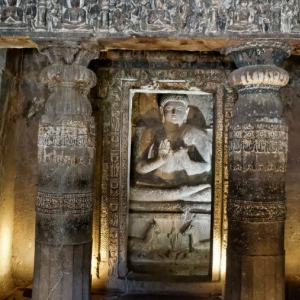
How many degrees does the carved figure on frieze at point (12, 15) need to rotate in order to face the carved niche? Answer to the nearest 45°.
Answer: approximately 135° to its left

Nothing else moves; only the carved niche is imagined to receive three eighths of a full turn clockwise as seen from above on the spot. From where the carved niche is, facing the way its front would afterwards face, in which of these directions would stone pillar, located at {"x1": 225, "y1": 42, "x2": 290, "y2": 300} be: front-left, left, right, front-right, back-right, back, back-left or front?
back

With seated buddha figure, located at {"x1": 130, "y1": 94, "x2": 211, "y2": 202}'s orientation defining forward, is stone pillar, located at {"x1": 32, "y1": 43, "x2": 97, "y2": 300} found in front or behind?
in front

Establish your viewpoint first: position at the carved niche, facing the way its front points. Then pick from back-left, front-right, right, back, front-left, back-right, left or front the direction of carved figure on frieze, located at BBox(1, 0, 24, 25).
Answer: front-right

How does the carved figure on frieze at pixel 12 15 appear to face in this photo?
toward the camera

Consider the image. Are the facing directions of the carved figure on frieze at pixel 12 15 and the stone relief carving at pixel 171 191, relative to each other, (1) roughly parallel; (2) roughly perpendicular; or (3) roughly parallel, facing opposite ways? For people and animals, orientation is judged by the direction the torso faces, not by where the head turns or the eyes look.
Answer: roughly parallel

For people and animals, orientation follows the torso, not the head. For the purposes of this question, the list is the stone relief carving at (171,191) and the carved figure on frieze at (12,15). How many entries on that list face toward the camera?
2

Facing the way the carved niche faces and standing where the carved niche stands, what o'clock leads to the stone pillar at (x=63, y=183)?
The stone pillar is roughly at 1 o'clock from the carved niche.

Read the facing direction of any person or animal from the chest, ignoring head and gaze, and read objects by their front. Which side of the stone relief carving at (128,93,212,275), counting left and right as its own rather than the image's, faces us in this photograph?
front

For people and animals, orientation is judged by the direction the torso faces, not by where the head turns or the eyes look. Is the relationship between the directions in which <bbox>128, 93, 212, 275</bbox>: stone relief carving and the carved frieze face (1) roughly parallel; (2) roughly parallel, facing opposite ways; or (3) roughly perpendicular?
roughly parallel

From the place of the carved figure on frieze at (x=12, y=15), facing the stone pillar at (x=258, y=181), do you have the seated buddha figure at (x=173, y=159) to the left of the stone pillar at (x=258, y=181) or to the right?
left

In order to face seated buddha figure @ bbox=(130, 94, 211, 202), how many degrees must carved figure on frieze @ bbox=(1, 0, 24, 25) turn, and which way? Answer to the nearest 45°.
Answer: approximately 135° to its left

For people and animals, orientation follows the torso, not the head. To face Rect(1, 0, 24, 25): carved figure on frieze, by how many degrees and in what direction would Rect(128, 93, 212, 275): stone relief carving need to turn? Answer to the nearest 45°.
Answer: approximately 45° to its right
